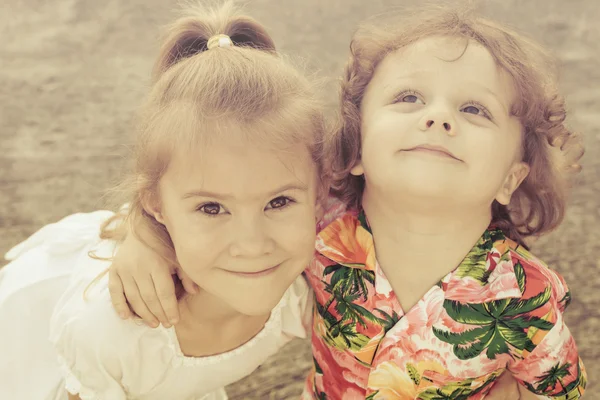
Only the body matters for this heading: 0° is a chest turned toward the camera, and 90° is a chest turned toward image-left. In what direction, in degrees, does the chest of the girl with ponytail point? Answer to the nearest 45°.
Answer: approximately 315°

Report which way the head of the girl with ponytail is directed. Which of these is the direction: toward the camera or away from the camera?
toward the camera
